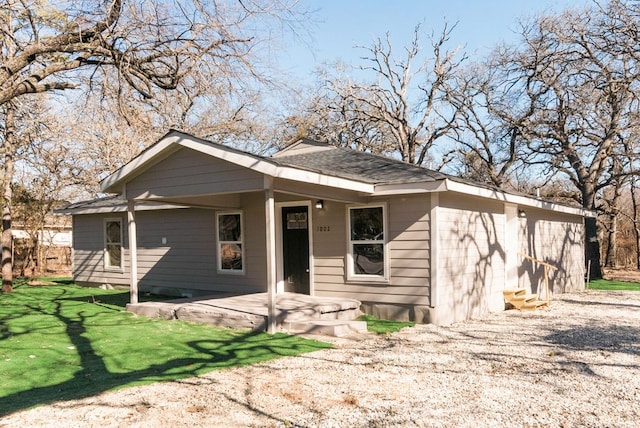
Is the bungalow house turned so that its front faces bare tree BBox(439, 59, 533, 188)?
no

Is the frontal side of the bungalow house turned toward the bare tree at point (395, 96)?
no
